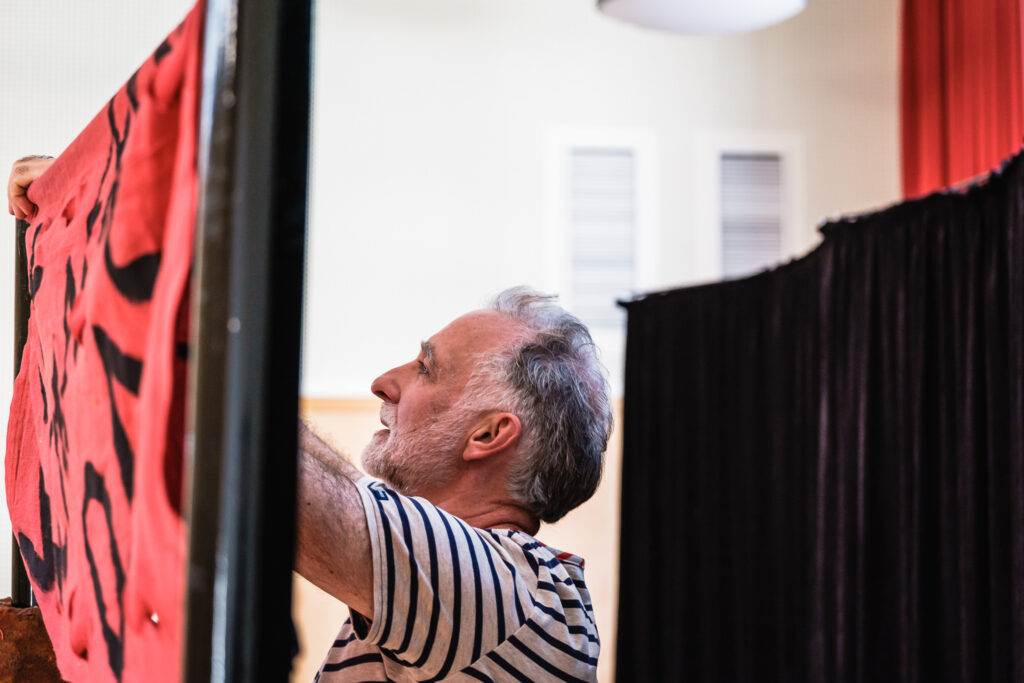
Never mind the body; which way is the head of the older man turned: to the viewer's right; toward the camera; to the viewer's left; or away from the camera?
to the viewer's left

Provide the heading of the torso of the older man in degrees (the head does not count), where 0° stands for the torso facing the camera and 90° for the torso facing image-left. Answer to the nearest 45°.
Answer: approximately 90°

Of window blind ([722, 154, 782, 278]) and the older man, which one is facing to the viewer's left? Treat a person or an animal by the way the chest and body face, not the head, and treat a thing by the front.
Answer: the older man

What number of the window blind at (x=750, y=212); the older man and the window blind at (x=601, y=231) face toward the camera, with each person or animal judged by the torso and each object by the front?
2

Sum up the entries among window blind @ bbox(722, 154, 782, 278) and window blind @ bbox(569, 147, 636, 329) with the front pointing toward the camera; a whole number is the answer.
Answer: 2

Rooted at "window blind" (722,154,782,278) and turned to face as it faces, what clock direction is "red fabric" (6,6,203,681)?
The red fabric is roughly at 12 o'clock from the window blind.

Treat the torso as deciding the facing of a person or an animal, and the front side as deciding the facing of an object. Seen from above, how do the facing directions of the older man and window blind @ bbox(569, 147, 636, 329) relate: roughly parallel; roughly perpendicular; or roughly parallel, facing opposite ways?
roughly perpendicular

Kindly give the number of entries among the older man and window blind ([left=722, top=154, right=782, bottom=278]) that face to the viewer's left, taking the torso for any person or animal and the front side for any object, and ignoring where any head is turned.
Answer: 1

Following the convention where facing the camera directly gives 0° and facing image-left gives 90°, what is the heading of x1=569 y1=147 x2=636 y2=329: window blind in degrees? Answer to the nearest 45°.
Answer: approximately 0°
